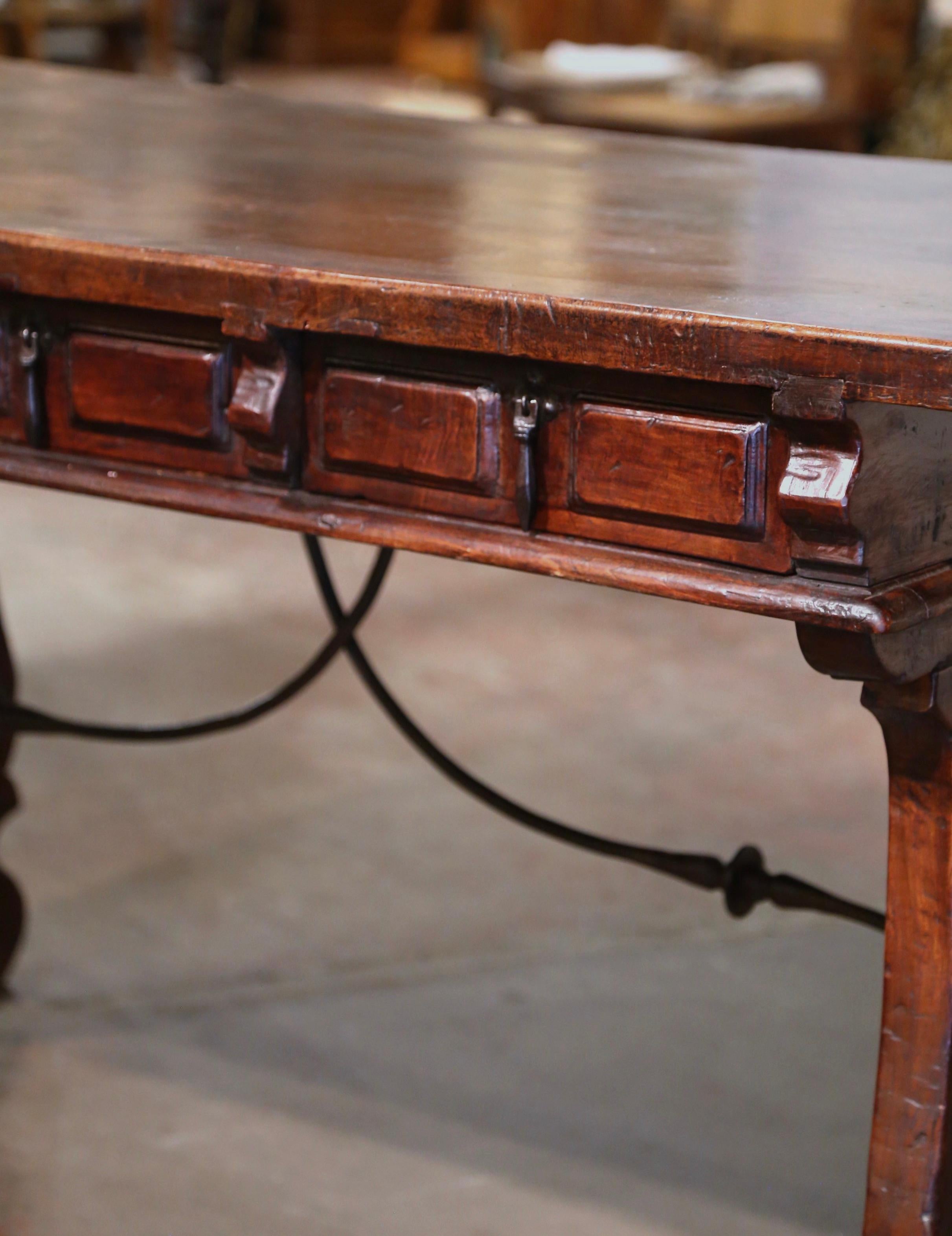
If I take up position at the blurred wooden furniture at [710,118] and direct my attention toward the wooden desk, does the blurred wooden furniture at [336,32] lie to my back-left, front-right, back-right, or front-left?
back-right

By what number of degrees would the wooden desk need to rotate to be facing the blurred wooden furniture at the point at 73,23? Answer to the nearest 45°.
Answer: approximately 135° to its right

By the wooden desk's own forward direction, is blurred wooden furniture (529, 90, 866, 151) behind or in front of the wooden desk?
behind

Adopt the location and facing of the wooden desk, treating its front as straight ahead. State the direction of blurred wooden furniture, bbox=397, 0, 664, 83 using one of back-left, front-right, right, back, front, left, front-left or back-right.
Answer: back-right

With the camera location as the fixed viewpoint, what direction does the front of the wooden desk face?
facing the viewer and to the left of the viewer

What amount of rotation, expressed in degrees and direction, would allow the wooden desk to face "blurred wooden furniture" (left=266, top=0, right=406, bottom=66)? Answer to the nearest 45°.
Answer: approximately 135° to its right
